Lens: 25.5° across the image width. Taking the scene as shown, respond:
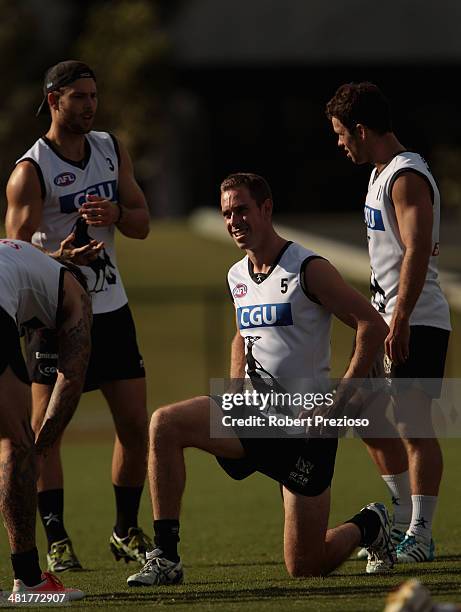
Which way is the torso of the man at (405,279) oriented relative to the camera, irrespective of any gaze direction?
to the viewer's left

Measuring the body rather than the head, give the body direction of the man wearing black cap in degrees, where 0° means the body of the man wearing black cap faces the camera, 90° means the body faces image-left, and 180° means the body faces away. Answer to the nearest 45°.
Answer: approximately 315°

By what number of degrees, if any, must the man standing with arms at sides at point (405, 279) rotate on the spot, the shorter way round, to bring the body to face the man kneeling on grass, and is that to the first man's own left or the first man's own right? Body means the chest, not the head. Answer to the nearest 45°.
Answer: approximately 45° to the first man's own left

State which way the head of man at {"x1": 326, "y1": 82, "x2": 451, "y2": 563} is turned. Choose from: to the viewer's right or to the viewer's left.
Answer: to the viewer's left

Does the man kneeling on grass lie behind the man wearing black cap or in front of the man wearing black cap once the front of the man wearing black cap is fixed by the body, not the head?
in front

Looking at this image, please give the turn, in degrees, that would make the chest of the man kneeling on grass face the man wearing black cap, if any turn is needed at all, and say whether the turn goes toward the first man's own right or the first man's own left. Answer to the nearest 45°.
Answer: approximately 90° to the first man's own right

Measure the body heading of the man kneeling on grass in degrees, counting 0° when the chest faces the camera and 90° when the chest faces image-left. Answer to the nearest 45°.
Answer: approximately 45°
